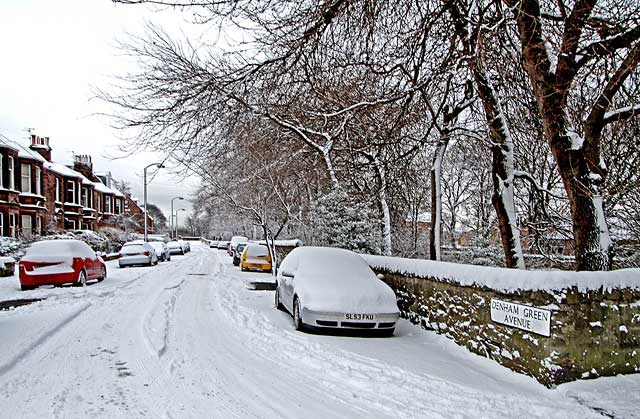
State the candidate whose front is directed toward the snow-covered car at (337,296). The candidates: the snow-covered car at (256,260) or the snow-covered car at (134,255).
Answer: the snow-covered car at (256,260)

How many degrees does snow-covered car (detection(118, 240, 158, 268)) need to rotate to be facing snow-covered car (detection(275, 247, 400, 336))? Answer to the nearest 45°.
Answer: approximately 180°

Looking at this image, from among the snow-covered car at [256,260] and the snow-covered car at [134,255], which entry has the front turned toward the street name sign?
the snow-covered car at [256,260]

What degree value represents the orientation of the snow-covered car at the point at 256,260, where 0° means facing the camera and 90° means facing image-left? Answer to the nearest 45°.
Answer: approximately 180°

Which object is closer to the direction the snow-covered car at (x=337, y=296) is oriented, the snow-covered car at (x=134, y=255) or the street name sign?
the street name sign

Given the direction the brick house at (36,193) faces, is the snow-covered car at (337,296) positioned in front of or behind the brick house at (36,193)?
in front

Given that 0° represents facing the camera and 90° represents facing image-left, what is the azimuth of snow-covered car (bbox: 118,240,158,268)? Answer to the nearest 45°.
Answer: approximately 180°
